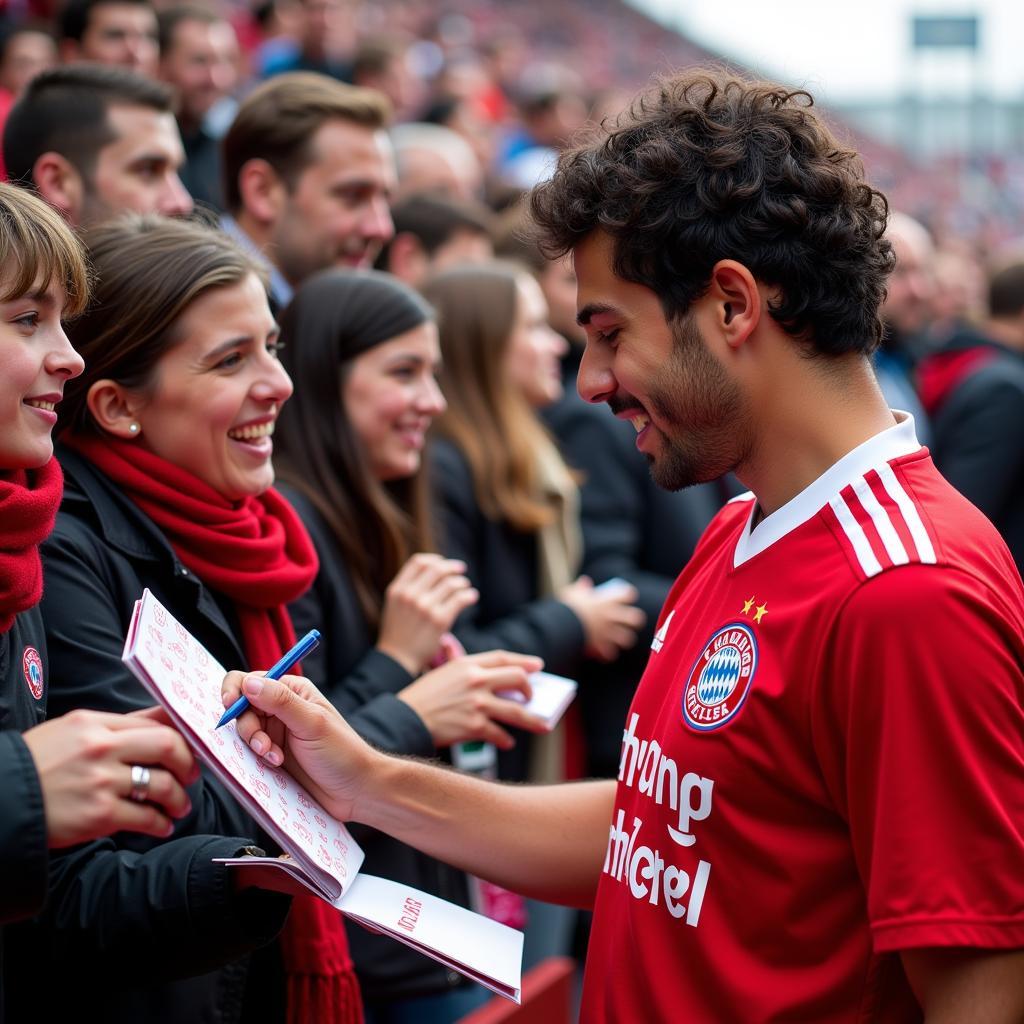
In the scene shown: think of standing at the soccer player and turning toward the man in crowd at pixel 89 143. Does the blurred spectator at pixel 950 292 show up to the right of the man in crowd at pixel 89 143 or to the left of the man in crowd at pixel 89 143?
right

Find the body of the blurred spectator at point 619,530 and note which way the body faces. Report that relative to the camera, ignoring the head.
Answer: to the viewer's right

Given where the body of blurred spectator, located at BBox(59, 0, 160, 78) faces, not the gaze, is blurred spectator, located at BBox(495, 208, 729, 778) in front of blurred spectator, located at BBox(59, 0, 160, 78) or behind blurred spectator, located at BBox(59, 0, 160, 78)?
in front

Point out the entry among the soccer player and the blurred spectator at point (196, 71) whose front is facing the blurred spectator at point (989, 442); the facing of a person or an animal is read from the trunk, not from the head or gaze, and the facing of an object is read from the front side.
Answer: the blurred spectator at point (196, 71)

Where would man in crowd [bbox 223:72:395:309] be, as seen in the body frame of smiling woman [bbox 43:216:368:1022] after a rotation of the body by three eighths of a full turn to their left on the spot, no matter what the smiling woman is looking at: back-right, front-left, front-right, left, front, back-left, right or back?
front-right

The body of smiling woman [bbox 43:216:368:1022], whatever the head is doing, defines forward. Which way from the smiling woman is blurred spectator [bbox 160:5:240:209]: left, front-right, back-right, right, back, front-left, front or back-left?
left

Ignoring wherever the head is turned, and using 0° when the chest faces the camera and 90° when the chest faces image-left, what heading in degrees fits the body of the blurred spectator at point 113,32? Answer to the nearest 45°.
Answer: approximately 315°

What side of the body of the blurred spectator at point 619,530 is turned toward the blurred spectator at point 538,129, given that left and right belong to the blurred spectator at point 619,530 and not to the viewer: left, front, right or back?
left

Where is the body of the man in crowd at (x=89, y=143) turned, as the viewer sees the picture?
to the viewer's right

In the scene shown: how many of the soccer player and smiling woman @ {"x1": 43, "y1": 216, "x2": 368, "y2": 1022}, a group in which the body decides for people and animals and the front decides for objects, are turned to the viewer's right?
1

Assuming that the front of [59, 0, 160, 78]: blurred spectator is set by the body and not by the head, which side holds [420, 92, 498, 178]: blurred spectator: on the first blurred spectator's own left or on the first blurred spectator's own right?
on the first blurred spectator's own left

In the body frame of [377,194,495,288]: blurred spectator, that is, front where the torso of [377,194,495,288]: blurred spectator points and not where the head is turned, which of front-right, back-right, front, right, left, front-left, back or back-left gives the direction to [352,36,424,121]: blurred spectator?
back-left

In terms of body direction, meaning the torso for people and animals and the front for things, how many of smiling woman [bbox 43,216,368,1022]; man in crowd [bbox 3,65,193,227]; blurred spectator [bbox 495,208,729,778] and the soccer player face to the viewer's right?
3
